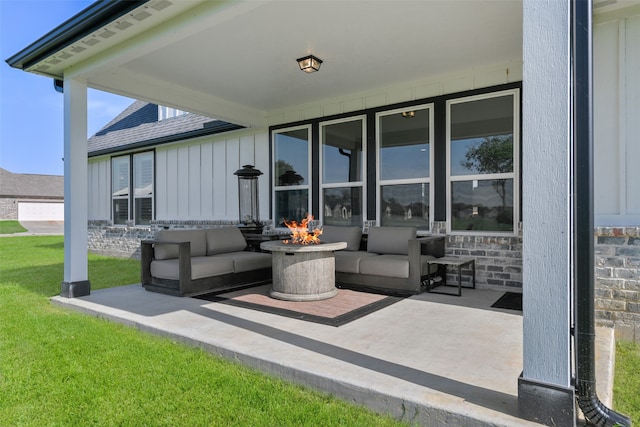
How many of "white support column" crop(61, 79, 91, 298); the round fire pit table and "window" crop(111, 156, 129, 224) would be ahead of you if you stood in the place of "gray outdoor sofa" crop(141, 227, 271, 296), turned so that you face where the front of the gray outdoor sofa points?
1

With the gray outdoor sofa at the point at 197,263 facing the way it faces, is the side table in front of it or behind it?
in front

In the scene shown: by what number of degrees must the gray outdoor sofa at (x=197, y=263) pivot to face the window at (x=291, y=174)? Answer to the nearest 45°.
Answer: approximately 90° to its left

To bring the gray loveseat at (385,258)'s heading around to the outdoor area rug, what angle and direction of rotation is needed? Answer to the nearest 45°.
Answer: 0° — it already faces it

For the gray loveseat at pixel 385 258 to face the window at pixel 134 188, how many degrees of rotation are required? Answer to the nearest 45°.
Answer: approximately 90° to its right

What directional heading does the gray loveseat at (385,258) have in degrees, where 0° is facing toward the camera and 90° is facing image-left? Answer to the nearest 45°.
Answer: approximately 45°

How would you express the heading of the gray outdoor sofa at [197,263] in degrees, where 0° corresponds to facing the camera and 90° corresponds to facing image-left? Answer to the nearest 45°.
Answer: approximately 315°

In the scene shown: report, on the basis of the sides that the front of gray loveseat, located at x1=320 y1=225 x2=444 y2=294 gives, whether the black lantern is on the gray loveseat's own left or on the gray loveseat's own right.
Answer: on the gray loveseat's own right
